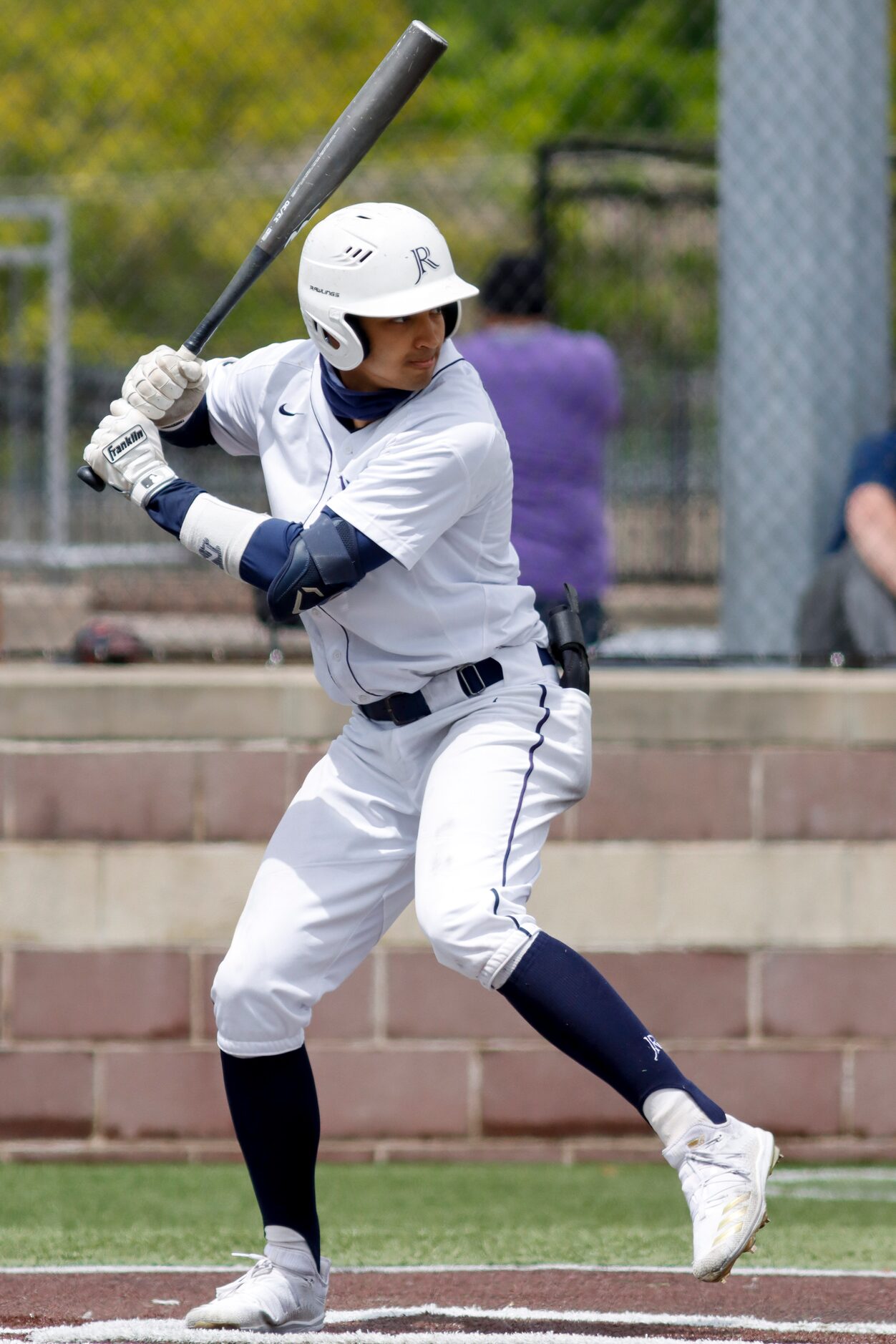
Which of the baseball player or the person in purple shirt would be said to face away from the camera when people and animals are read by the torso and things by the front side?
the person in purple shirt

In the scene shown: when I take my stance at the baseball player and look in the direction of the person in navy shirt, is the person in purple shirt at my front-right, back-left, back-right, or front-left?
front-left

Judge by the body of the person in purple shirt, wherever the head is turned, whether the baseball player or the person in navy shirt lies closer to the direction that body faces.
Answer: the person in navy shirt

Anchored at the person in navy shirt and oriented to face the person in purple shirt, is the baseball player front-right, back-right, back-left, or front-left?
front-left

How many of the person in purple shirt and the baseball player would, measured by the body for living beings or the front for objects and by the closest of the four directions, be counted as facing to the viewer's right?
0

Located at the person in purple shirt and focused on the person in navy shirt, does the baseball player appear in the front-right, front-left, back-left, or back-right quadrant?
back-right

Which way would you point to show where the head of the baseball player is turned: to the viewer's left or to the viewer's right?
to the viewer's right

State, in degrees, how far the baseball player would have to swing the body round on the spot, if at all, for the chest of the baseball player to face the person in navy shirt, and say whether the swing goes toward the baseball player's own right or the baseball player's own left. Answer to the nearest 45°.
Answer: approximately 180°

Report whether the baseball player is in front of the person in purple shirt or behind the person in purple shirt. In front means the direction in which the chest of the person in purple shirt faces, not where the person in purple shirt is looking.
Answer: behind

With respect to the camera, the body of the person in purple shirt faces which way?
away from the camera

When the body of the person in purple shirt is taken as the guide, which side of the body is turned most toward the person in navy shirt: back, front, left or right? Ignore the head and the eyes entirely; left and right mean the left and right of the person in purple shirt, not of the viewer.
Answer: right

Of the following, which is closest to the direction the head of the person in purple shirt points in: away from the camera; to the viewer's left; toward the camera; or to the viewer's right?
away from the camera

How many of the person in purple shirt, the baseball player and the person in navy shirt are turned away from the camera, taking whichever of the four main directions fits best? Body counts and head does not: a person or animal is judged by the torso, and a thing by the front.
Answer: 1

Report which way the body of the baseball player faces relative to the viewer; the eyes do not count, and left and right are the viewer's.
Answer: facing the viewer and to the left of the viewer
